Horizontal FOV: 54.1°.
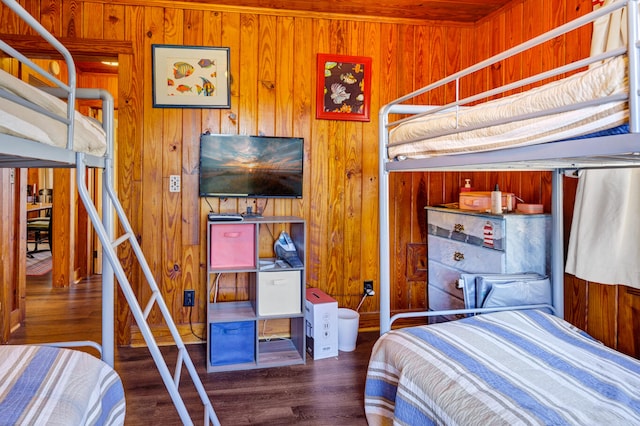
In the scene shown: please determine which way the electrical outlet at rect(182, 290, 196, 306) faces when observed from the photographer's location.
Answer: facing the viewer

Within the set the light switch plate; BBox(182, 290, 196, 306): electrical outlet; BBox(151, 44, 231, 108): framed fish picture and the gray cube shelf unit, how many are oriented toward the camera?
4

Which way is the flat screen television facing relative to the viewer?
toward the camera

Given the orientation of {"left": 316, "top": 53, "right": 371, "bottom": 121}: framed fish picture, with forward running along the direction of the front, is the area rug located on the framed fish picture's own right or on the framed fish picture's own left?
on the framed fish picture's own right

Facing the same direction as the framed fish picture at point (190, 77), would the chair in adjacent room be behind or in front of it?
behind

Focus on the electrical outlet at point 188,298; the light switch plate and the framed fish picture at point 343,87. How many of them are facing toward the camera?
3

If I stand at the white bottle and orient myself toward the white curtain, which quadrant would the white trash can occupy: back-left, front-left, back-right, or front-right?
back-right

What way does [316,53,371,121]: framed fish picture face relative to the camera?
toward the camera

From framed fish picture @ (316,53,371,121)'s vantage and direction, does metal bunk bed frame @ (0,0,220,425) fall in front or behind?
in front

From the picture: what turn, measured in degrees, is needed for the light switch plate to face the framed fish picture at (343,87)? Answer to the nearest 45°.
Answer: approximately 90° to its left

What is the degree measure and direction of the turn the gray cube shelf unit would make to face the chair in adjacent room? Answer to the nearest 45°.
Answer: approximately 135° to its right
